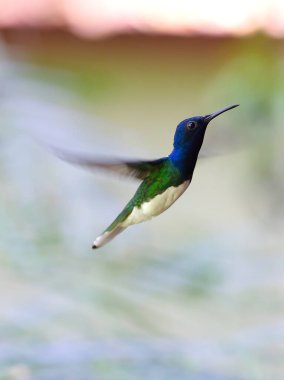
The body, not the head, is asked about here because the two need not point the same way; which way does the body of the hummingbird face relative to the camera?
to the viewer's right
